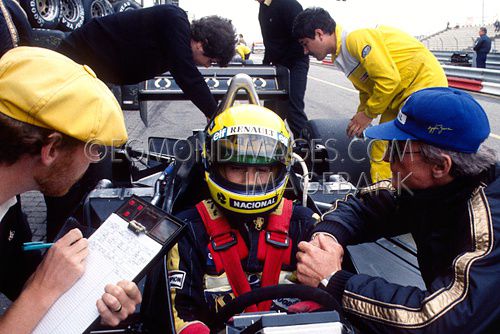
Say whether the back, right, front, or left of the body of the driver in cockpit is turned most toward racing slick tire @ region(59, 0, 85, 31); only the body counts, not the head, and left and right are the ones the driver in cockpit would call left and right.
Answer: back

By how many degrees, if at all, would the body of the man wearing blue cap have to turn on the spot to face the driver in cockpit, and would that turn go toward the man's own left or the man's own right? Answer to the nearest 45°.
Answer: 0° — they already face them

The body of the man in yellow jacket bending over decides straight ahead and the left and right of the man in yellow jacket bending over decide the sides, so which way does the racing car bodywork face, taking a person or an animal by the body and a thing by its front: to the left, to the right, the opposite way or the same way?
to the left

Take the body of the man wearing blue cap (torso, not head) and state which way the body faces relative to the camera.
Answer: to the viewer's left

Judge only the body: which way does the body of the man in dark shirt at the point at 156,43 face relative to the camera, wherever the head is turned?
to the viewer's right

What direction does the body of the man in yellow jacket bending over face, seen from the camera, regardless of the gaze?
to the viewer's left

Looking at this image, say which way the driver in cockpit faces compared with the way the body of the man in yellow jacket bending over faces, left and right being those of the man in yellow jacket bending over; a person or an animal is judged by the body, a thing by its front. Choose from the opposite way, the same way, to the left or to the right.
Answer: to the left

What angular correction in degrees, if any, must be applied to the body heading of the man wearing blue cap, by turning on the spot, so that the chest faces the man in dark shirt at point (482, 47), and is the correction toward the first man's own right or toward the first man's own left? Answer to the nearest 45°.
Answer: approximately 90° to the first man's own right

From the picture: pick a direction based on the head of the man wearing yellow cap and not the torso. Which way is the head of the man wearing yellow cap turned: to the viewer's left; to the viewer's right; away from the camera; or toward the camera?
to the viewer's right

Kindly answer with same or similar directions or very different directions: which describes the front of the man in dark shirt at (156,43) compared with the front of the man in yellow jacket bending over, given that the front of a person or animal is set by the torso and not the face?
very different directions

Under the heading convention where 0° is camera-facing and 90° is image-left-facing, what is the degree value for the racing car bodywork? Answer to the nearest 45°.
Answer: approximately 0°

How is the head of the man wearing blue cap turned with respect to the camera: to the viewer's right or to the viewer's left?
to the viewer's left

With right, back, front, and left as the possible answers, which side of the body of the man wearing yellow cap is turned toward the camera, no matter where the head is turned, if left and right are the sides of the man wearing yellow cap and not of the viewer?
right
